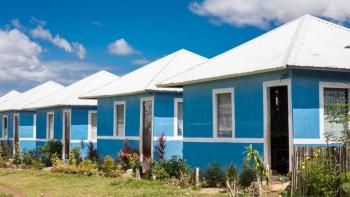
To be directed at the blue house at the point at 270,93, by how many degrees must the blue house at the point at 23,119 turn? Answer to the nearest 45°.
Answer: approximately 45° to its left

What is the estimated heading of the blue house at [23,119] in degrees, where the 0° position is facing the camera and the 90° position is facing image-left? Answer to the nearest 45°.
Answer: approximately 45°

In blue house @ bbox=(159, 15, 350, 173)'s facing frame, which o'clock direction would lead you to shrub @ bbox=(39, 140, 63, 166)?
The shrub is roughly at 3 o'clock from the blue house.

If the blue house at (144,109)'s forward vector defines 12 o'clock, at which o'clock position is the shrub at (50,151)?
The shrub is roughly at 3 o'clock from the blue house.

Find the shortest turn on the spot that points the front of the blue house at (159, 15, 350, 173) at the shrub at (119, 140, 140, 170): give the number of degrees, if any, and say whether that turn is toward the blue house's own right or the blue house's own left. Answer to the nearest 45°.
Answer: approximately 90° to the blue house's own right

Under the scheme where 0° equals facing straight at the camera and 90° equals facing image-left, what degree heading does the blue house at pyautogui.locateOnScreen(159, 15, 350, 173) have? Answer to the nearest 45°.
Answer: approximately 45°

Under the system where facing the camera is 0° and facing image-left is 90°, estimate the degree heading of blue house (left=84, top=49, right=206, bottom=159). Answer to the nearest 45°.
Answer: approximately 45°
